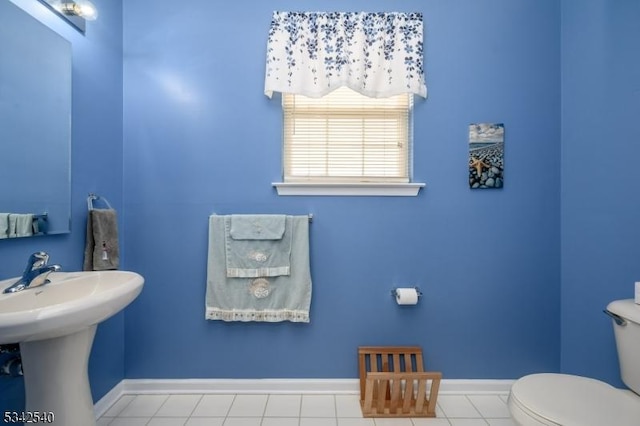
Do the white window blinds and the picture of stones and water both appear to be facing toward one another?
no

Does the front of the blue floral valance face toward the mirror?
no

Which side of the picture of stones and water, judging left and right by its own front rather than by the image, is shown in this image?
front

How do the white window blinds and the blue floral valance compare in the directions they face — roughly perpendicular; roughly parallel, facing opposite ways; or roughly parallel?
roughly parallel

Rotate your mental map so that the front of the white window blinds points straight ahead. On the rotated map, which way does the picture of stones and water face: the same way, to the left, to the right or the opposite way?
the same way

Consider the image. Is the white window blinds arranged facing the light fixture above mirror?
no

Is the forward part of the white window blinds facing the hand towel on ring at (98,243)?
no

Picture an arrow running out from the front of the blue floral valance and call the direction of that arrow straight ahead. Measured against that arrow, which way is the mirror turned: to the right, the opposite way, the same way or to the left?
to the left

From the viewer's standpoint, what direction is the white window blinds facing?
toward the camera

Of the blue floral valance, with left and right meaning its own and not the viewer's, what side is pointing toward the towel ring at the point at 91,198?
right

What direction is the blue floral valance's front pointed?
toward the camera

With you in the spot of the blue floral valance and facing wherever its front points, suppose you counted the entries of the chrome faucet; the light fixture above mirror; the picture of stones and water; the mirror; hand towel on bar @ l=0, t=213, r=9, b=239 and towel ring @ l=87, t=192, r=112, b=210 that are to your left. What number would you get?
1

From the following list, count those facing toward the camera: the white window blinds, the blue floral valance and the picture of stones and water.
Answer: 3

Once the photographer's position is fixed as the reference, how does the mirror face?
facing the viewer and to the right of the viewer
